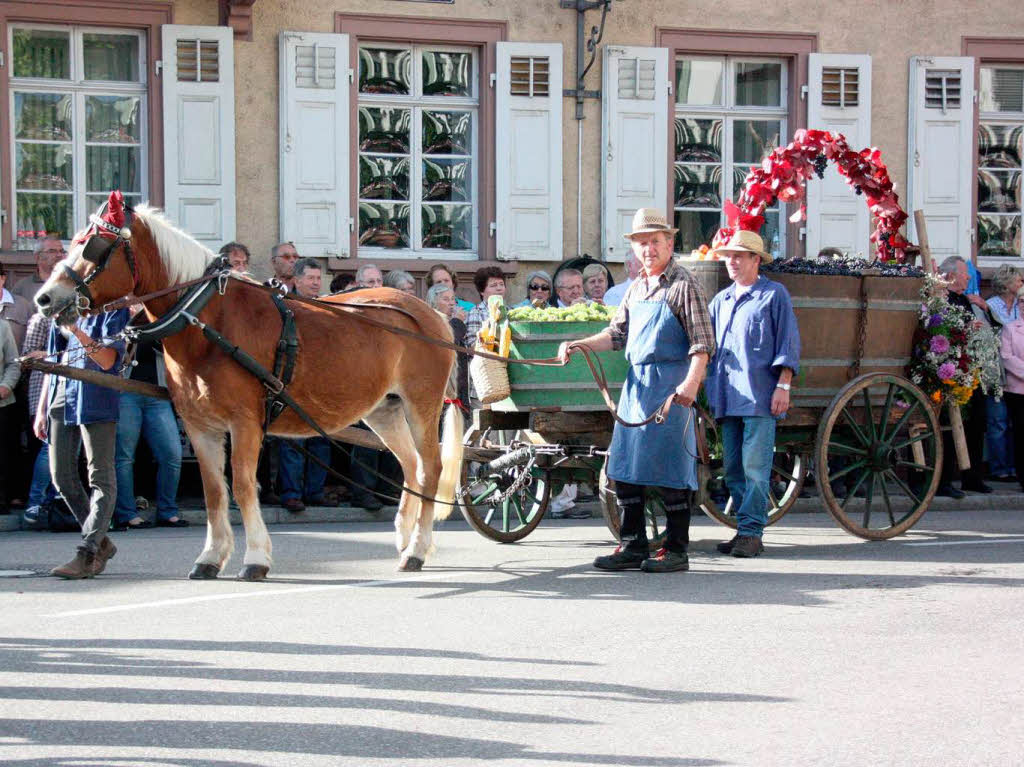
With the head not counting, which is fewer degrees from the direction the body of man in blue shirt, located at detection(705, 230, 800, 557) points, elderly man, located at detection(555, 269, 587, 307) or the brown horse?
the brown horse

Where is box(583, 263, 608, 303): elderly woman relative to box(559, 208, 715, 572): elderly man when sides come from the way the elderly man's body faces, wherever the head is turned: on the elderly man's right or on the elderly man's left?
on the elderly man's right

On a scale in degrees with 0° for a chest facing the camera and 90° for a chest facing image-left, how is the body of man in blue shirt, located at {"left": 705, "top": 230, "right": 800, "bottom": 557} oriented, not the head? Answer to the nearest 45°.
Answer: approximately 45°

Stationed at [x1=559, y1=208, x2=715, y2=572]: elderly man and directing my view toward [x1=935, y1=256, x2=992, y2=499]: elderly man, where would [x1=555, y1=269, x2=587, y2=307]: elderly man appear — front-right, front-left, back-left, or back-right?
front-left

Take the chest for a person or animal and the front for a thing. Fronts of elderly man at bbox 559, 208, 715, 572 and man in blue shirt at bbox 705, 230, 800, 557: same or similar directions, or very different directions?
same or similar directions

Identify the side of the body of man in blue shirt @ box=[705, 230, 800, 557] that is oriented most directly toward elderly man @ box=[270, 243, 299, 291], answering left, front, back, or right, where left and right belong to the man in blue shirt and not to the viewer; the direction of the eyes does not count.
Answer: right

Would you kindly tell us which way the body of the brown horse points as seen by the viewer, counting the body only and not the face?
to the viewer's left
